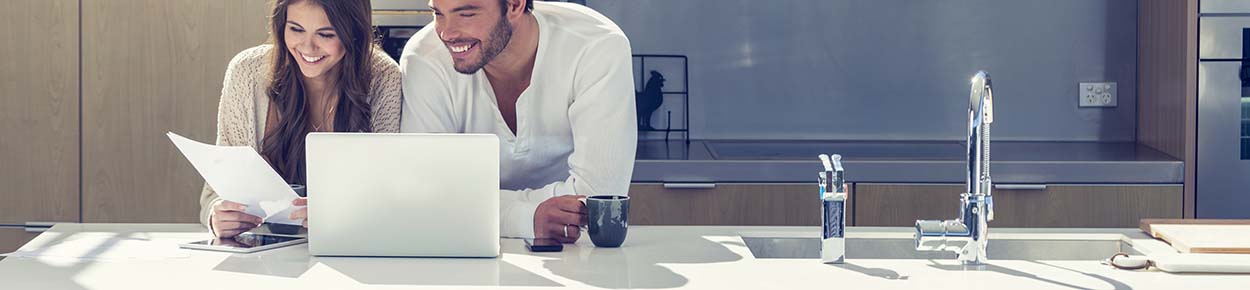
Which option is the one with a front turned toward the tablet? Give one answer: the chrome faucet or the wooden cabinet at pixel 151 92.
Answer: the wooden cabinet

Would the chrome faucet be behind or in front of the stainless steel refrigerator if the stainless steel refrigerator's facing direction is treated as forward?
in front

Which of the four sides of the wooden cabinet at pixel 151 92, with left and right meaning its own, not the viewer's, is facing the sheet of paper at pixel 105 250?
front

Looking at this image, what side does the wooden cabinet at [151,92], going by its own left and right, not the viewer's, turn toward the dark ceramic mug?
front

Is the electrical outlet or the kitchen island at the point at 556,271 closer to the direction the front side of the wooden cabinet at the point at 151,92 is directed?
the kitchen island
